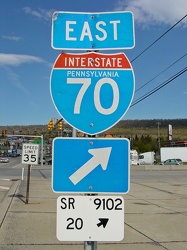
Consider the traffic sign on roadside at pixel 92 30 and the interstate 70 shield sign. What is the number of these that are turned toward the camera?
2

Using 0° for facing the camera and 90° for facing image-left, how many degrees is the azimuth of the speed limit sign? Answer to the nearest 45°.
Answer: approximately 0°

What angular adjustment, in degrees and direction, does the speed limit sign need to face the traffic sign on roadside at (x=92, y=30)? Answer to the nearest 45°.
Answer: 0° — it already faces it

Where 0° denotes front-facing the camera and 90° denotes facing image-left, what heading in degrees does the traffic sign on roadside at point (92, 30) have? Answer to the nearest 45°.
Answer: approximately 0°
